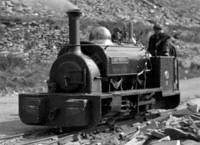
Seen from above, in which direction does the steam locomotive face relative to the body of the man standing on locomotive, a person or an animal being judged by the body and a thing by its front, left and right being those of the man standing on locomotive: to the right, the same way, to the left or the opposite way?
the same way

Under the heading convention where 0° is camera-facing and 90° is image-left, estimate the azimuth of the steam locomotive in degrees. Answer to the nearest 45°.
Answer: approximately 45°

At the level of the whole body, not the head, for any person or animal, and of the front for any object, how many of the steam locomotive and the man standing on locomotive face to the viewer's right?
0

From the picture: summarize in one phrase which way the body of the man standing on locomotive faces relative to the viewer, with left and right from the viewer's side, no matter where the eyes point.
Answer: facing the viewer and to the left of the viewer
